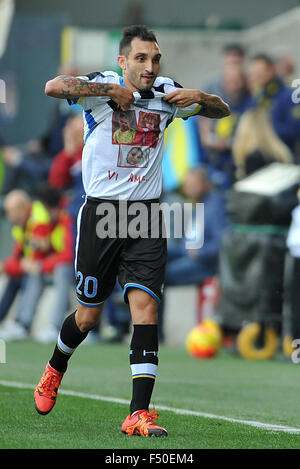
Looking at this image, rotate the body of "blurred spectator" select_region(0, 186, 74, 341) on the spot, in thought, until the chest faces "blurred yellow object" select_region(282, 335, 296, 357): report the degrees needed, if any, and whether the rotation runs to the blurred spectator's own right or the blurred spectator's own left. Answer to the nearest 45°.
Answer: approximately 90° to the blurred spectator's own left

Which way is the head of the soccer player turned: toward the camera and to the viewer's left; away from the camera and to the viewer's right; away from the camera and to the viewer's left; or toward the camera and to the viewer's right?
toward the camera and to the viewer's right

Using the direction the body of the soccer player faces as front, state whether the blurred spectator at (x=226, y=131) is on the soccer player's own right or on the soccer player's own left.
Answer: on the soccer player's own left

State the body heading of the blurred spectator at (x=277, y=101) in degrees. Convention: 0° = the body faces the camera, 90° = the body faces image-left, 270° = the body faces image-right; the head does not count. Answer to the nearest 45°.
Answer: approximately 45°

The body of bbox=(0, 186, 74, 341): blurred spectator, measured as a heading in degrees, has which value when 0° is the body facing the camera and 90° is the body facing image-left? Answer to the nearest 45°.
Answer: approximately 45°
